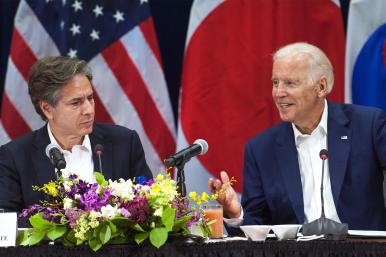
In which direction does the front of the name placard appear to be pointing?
toward the camera

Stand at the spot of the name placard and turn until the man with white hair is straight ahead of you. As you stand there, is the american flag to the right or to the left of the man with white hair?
left

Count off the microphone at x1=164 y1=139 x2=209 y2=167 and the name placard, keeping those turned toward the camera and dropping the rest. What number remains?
1

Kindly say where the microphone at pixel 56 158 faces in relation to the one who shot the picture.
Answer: facing away from the viewer and to the left of the viewer

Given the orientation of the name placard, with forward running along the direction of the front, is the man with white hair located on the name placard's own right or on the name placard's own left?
on the name placard's own left
